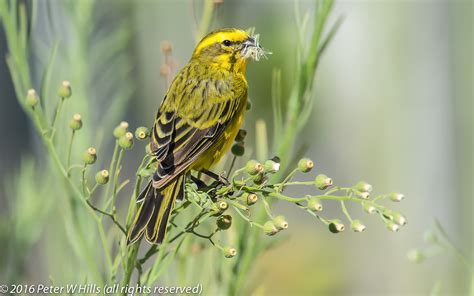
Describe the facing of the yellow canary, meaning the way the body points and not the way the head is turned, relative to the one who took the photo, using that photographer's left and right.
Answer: facing away from the viewer and to the right of the viewer
